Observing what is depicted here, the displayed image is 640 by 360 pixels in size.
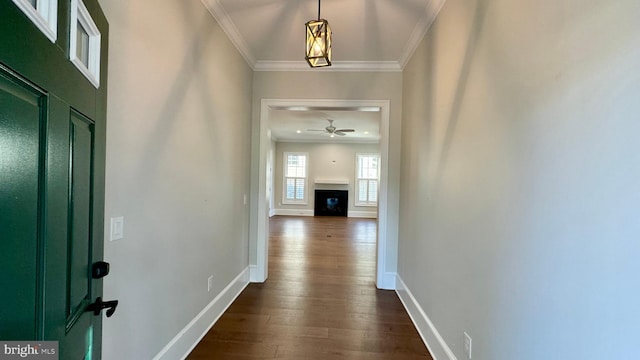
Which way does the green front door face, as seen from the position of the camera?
facing the viewer and to the right of the viewer

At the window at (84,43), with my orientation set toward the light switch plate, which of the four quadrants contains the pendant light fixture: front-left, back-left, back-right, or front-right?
front-right

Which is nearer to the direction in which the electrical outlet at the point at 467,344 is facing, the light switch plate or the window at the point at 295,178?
the light switch plate

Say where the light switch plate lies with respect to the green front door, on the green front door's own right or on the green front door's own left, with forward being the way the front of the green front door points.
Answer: on the green front door's own left

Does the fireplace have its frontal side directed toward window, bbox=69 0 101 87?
yes

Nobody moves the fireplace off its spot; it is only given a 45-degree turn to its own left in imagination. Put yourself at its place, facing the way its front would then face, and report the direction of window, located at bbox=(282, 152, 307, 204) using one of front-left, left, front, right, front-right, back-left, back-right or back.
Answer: back-right

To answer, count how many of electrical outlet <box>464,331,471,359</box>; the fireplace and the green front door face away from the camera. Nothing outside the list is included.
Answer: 0

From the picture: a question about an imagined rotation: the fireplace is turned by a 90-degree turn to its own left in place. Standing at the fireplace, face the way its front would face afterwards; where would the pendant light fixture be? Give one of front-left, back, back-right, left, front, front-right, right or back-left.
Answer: right

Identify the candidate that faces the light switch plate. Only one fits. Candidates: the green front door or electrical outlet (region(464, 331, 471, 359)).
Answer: the electrical outlet

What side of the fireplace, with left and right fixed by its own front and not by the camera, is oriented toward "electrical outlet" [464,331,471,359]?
front

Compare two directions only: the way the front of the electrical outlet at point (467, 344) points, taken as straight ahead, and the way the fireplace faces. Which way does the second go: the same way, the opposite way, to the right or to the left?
to the left

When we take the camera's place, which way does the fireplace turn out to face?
facing the viewer

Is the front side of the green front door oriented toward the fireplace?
no

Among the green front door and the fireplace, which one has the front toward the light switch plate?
the fireplace

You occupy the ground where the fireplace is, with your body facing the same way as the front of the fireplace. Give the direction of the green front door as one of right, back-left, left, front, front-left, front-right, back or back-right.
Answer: front

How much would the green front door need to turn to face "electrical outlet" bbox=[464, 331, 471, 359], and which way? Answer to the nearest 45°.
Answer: approximately 45° to its left

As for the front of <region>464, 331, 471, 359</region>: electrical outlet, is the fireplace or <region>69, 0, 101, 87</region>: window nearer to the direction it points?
the window

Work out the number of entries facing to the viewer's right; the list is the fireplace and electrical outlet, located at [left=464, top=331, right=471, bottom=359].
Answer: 0
